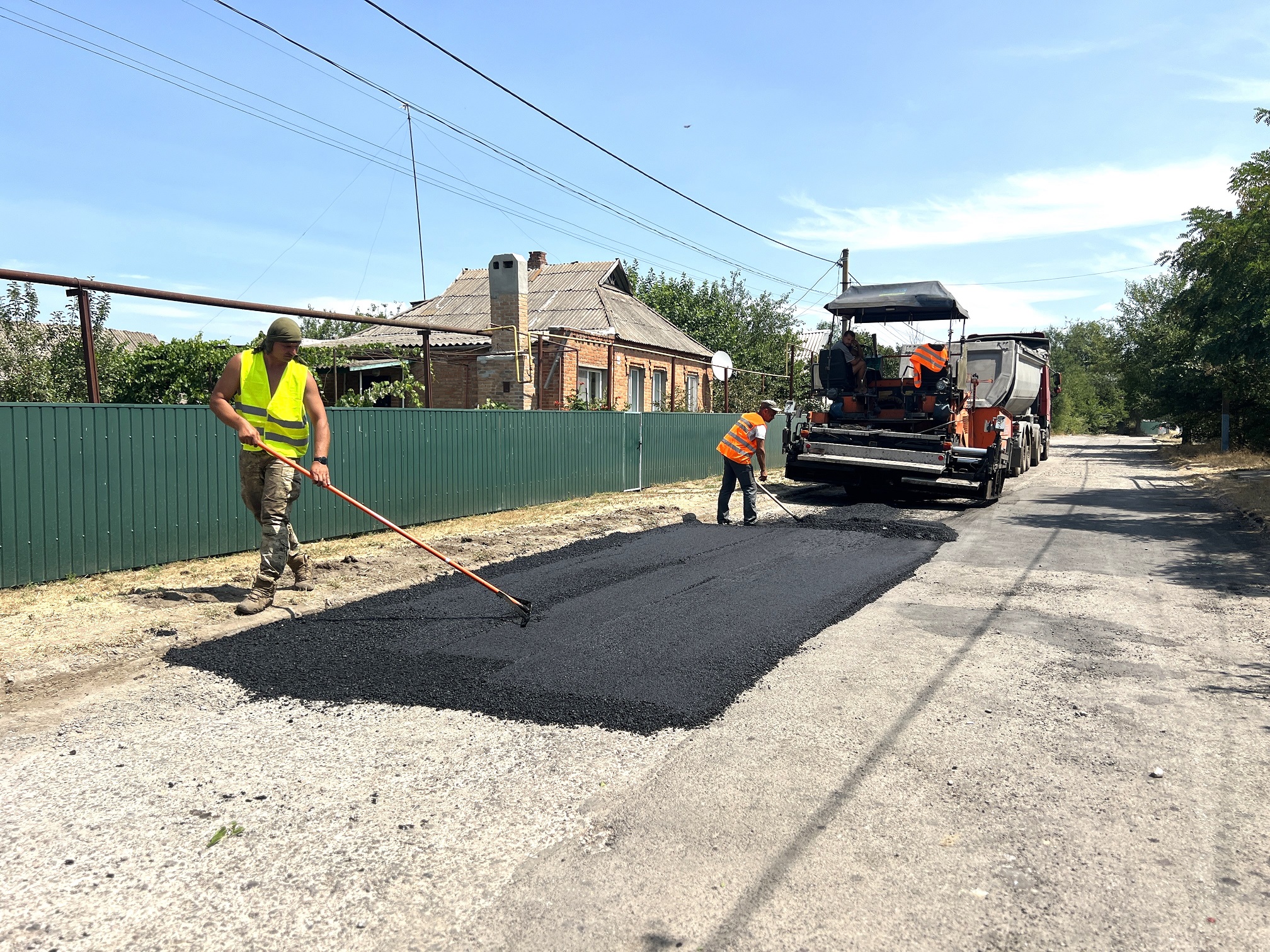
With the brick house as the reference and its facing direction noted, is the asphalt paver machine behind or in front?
in front

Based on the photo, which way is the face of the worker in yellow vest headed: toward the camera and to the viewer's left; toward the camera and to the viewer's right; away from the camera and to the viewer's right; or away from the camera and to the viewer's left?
toward the camera and to the viewer's right

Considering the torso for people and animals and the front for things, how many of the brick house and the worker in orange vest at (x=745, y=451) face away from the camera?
0

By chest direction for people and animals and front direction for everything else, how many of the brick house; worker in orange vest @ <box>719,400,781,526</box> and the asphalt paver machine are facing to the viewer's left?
0

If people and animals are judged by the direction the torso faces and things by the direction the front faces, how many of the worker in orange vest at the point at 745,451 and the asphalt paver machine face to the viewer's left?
0

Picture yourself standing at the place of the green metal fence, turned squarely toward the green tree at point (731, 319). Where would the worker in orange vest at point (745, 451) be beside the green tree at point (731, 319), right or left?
right

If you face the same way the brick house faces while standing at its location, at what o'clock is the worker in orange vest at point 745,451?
The worker in orange vest is roughly at 1 o'clock from the brick house.

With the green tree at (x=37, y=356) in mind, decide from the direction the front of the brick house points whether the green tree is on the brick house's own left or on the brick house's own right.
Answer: on the brick house's own right

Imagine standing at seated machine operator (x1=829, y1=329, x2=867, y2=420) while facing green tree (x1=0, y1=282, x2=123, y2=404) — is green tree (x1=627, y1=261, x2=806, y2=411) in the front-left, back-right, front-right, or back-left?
back-right

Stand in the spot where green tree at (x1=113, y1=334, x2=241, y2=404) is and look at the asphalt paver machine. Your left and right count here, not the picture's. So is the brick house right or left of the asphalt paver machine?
left

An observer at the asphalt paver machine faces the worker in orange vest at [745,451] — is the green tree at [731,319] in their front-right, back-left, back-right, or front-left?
back-right

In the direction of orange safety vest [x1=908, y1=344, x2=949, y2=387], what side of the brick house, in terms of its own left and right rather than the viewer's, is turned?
front

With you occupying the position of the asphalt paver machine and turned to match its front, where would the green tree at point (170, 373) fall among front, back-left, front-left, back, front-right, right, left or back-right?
back

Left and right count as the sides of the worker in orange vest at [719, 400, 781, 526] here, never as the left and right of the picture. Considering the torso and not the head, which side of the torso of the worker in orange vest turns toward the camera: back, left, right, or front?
right

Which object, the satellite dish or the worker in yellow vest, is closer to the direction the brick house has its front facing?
the satellite dish
